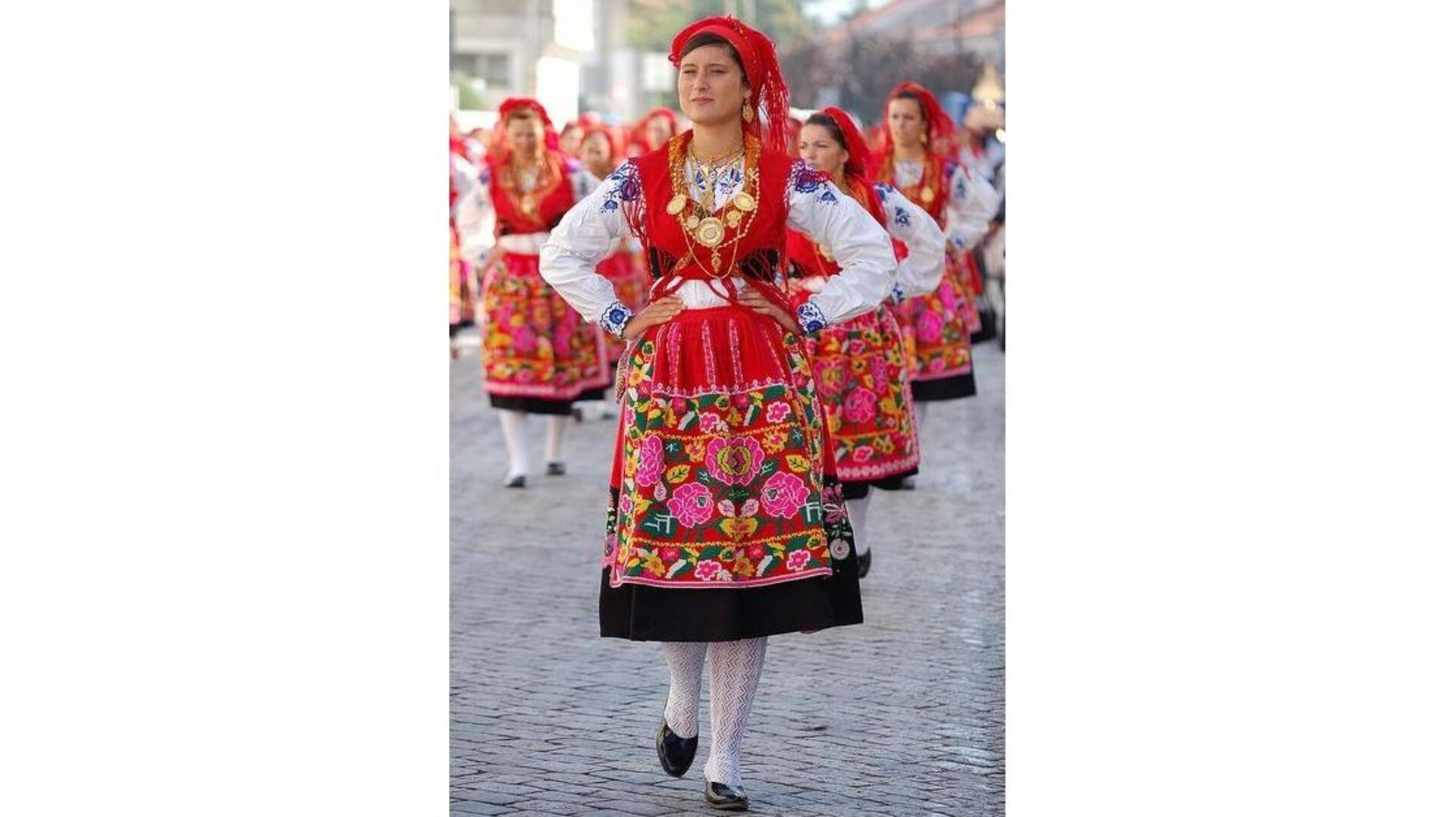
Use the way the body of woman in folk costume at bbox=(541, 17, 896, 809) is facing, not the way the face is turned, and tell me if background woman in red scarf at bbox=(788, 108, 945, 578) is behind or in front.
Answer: behind

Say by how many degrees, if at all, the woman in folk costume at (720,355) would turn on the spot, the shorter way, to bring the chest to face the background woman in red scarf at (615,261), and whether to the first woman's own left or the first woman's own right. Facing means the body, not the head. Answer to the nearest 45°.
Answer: approximately 180°

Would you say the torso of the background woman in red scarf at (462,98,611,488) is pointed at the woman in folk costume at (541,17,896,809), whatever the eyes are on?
yes

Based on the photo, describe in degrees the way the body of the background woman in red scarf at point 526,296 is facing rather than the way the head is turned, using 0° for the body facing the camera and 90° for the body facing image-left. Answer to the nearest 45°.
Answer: approximately 0°

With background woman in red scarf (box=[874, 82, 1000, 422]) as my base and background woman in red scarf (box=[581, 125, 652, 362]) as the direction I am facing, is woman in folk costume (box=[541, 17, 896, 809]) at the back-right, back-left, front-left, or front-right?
back-left

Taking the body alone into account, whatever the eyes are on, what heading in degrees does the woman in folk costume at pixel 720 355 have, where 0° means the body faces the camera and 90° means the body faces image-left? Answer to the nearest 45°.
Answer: approximately 0°
